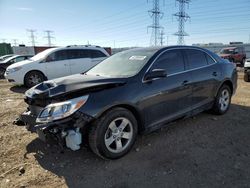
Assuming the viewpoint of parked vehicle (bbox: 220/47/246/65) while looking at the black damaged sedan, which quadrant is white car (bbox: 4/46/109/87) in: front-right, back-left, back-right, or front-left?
front-right

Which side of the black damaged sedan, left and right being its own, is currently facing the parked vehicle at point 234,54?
back

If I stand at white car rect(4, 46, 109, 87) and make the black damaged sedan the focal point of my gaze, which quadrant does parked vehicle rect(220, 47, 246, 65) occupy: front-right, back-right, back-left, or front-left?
back-left

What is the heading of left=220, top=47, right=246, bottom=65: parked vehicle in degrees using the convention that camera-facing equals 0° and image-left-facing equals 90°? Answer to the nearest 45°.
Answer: approximately 45°

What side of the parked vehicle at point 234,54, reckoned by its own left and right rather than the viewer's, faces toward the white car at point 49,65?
front

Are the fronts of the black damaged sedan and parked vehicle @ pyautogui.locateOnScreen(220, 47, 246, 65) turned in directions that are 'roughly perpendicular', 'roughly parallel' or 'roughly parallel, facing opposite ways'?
roughly parallel

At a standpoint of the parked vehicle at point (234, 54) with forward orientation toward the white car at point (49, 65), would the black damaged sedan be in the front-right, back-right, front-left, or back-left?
front-left

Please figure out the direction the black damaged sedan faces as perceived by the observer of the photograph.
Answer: facing the viewer and to the left of the viewer

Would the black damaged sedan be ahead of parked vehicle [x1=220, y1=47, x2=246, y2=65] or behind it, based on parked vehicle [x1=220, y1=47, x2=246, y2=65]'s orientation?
ahead

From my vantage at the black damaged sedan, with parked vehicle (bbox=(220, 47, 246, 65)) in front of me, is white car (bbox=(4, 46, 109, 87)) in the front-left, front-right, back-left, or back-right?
front-left
